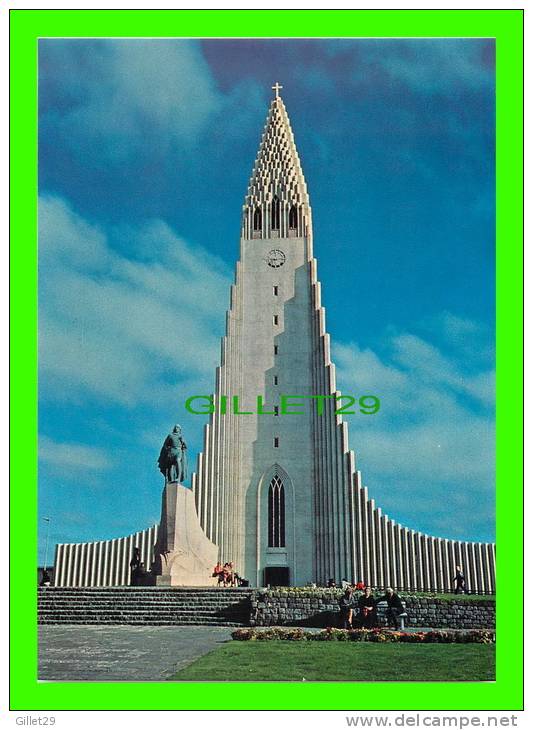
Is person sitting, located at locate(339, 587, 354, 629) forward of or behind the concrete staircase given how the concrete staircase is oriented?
forward

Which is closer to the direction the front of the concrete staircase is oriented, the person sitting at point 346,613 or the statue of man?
the person sitting

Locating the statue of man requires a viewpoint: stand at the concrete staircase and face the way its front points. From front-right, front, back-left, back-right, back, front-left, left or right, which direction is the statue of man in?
back

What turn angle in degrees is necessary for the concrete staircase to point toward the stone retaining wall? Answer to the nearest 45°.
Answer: approximately 45° to its left

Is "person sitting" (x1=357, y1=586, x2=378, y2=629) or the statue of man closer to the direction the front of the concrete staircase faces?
the person sitting

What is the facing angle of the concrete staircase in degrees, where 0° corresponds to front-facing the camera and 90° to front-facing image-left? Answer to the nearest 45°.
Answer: approximately 0°
